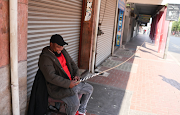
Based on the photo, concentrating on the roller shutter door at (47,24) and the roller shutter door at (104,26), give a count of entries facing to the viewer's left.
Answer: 0

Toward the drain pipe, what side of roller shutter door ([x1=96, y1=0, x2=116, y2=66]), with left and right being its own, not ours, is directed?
right

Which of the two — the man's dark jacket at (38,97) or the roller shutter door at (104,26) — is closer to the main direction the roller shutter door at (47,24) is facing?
the man's dark jacket

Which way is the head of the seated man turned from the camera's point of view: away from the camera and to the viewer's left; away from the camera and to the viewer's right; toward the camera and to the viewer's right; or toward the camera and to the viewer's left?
toward the camera and to the viewer's right

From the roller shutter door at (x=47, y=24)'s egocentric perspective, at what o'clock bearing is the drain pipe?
The drain pipe is roughly at 2 o'clock from the roller shutter door.

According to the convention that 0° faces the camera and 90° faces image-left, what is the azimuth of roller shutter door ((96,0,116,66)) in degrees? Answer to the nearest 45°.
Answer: approximately 270°

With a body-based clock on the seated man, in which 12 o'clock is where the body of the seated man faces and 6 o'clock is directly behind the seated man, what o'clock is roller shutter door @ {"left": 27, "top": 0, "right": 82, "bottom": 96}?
The roller shutter door is roughly at 7 o'clock from the seated man.

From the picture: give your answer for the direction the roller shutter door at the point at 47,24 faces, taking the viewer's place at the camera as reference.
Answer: facing the viewer and to the right of the viewer

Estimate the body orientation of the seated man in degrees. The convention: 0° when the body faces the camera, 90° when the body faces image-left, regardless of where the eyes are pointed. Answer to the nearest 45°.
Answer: approximately 315°

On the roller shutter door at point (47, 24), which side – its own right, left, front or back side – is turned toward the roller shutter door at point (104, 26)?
left
